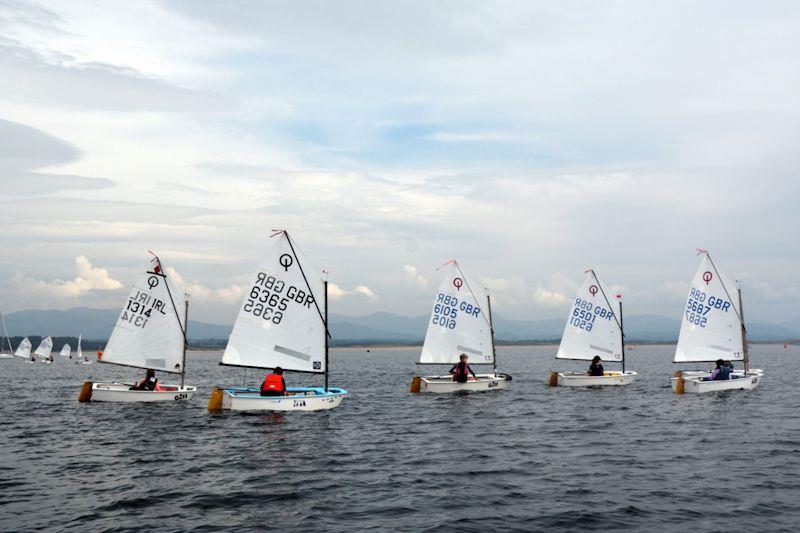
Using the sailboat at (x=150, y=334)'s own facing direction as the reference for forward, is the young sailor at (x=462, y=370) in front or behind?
in front

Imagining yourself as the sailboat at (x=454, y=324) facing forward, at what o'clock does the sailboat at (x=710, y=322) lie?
the sailboat at (x=710, y=322) is roughly at 12 o'clock from the sailboat at (x=454, y=324).

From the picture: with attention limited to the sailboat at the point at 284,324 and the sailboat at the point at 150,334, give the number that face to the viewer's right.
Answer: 2

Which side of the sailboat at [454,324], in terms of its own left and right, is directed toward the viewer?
right

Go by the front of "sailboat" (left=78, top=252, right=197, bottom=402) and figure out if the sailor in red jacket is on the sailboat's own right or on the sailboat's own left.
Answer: on the sailboat's own right

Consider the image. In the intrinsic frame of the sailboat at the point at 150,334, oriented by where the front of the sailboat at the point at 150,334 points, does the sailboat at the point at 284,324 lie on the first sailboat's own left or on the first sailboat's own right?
on the first sailboat's own right

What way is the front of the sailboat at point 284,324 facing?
to the viewer's right

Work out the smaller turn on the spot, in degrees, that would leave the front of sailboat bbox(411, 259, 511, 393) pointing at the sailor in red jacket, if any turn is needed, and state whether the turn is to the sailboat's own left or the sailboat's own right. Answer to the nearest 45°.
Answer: approximately 135° to the sailboat's own right

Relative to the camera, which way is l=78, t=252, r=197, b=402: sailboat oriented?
to the viewer's right

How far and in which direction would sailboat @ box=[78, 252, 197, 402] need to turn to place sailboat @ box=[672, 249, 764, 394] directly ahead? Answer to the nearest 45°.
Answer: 0° — it already faces it

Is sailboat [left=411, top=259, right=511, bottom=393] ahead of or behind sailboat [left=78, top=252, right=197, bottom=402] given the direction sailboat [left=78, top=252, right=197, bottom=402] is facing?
ahead

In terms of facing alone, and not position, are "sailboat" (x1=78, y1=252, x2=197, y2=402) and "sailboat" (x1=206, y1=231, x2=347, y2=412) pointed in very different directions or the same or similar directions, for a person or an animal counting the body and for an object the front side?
same or similar directions
